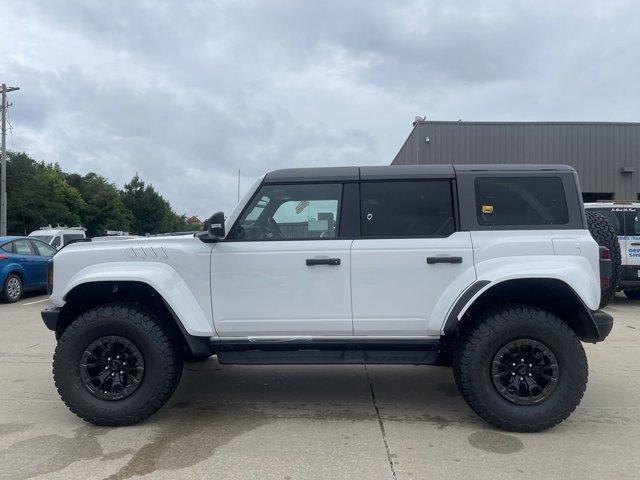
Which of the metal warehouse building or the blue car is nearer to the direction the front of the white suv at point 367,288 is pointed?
the blue car

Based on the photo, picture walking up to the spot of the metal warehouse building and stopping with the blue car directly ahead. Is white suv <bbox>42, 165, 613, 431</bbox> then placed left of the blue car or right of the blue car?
left

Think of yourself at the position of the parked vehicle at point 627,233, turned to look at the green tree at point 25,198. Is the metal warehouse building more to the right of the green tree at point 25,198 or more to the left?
right

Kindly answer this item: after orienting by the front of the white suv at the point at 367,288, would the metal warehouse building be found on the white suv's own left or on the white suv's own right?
on the white suv's own right

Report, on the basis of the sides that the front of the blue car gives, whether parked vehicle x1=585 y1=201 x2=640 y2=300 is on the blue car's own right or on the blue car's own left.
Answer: on the blue car's own right

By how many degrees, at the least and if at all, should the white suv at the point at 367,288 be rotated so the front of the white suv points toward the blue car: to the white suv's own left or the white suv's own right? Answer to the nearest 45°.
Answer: approximately 45° to the white suv's own right

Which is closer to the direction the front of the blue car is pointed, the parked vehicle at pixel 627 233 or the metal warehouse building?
the metal warehouse building

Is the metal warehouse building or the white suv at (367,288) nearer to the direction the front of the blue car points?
the metal warehouse building

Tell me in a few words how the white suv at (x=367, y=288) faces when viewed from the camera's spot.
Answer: facing to the left of the viewer
